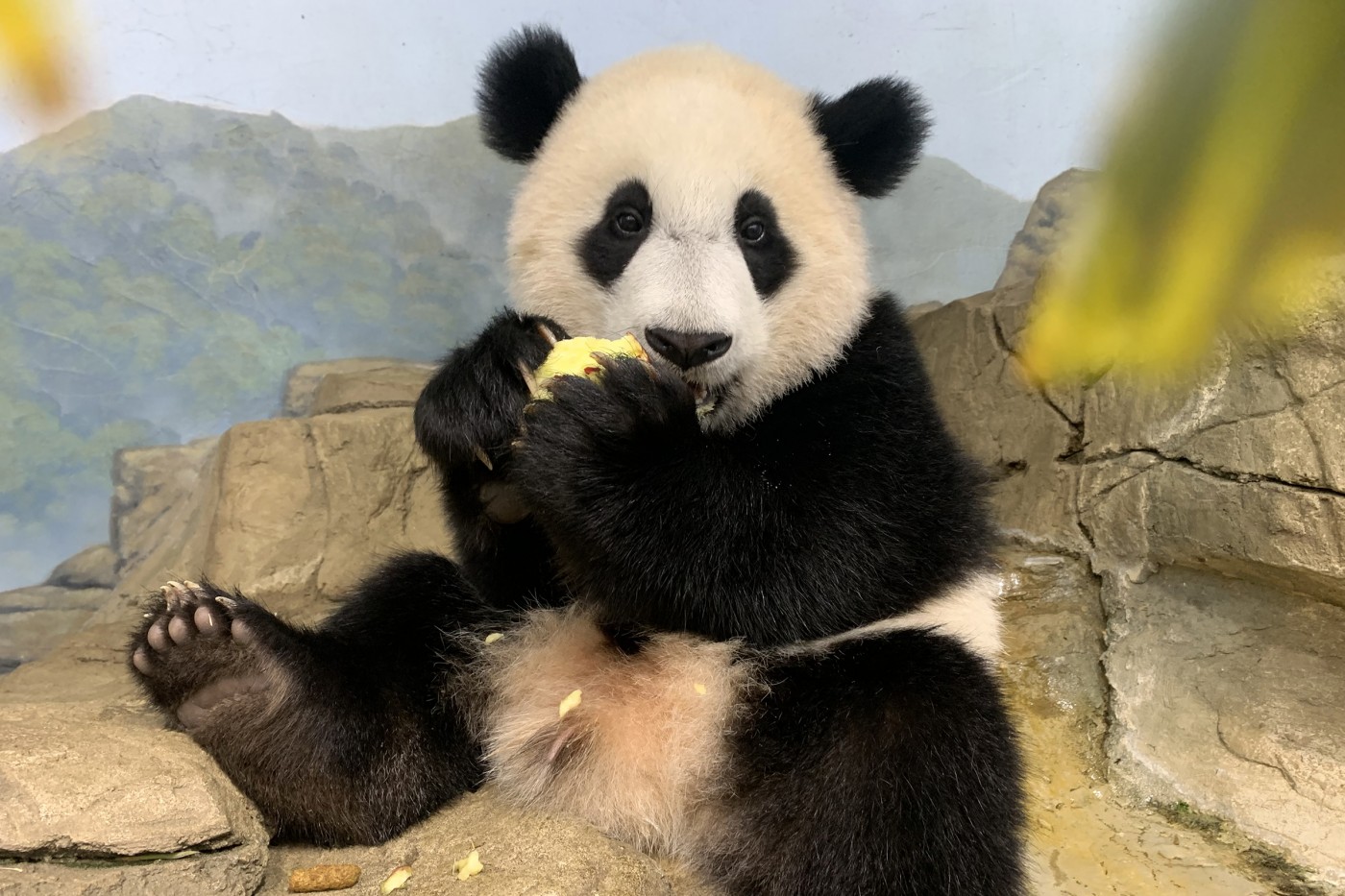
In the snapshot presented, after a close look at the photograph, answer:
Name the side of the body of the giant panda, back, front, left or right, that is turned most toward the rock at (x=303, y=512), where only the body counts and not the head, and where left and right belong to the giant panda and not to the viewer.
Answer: right

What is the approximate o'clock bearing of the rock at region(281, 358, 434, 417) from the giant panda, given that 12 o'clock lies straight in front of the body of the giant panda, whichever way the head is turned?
The rock is roughly at 4 o'clock from the giant panda.

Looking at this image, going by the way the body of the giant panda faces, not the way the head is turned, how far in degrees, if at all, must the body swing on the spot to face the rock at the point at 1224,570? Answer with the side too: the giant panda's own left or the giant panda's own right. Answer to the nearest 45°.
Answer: approximately 135° to the giant panda's own left

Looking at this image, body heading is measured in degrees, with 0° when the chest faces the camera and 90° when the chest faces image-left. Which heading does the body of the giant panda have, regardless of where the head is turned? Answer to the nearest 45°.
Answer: approximately 45°

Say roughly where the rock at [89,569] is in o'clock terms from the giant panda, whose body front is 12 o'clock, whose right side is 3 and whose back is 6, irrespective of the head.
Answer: The rock is roughly at 3 o'clock from the giant panda.

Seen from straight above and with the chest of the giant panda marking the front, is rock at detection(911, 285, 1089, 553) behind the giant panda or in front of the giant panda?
behind

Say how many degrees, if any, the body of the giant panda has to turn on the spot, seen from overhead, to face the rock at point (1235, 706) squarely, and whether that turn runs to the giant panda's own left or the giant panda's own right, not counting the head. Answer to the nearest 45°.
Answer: approximately 135° to the giant panda's own left
